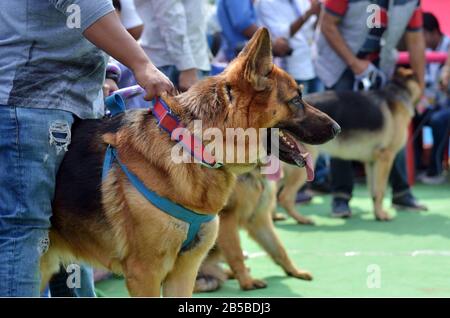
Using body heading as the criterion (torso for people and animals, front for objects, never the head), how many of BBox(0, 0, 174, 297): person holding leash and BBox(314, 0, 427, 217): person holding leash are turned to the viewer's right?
1

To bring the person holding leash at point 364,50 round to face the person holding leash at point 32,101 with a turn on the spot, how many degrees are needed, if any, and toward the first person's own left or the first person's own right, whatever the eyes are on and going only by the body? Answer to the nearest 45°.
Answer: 0° — they already face them

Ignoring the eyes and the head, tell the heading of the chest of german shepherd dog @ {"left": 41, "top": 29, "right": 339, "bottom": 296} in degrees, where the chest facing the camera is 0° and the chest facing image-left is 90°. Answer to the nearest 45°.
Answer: approximately 315°

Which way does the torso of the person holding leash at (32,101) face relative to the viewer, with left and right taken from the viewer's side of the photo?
facing to the right of the viewer

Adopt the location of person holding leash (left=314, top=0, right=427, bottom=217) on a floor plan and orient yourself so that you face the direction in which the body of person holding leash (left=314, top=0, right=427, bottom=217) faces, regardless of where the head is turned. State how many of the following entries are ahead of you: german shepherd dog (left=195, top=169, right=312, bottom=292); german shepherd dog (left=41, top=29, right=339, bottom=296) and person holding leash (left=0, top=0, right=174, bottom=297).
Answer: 3

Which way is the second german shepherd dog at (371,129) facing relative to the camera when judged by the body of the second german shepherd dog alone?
to the viewer's right

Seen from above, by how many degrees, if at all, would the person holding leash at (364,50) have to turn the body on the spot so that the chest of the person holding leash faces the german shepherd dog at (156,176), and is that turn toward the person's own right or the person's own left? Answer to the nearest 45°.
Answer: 0° — they already face it

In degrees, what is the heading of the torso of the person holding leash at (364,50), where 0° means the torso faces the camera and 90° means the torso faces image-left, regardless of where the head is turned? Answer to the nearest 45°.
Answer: approximately 0°

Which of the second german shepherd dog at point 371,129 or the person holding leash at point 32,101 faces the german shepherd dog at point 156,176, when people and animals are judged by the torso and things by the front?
the person holding leash

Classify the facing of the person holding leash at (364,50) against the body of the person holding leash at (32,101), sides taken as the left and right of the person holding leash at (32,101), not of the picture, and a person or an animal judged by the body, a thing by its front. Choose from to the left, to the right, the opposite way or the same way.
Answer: to the right
